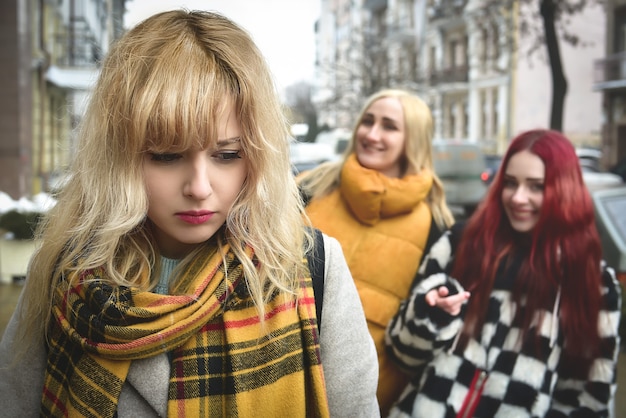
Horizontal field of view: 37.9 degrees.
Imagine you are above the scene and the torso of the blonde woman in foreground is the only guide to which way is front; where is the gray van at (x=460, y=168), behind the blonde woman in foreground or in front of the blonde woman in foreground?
behind

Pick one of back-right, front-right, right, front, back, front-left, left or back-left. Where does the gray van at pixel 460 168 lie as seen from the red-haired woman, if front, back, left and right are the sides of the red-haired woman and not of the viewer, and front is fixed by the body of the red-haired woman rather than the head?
back-right

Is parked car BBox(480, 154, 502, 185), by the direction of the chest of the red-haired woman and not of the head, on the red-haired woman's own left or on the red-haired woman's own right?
on the red-haired woman's own right

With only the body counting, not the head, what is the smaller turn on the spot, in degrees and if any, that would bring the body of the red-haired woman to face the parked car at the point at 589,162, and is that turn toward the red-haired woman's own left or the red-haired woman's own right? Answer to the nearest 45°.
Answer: approximately 135° to the red-haired woman's own right

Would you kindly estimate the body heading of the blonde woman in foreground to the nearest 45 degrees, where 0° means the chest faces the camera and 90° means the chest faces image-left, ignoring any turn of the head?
approximately 0°

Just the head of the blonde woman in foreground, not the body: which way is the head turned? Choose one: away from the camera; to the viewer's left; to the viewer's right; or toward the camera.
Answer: toward the camera

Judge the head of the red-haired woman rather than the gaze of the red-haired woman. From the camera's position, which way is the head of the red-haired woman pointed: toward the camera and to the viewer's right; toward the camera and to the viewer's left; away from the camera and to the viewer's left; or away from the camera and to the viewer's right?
toward the camera and to the viewer's left

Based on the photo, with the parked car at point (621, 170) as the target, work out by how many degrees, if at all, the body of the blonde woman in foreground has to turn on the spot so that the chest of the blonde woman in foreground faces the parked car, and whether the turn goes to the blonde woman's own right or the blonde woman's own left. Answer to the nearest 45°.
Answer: approximately 135° to the blonde woman's own left

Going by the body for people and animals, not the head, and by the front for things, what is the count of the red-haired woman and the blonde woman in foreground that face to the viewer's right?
0

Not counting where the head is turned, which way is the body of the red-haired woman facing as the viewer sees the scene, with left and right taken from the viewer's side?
facing the viewer and to the left of the viewer
